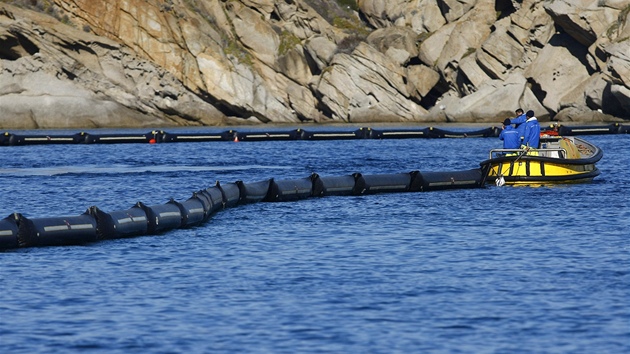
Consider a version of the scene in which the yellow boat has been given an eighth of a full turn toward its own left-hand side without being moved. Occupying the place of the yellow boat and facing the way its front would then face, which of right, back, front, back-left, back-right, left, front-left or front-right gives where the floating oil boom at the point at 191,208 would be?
back

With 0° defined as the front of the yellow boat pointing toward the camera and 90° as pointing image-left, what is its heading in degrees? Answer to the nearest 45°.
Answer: approximately 270°
